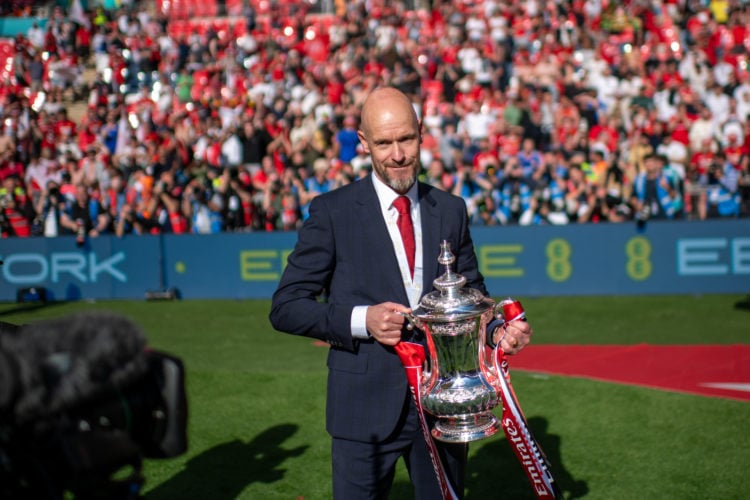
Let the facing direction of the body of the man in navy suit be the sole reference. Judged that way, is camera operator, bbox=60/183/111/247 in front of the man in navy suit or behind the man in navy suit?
behind

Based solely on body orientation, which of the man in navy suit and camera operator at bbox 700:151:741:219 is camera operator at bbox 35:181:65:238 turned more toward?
the man in navy suit

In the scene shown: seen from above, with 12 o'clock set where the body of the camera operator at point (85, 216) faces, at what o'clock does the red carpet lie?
The red carpet is roughly at 11 o'clock from the camera operator.

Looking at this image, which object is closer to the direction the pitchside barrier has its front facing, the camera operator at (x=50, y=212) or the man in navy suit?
the man in navy suit

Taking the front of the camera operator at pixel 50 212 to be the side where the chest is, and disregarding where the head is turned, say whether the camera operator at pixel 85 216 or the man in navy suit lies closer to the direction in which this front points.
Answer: the man in navy suit

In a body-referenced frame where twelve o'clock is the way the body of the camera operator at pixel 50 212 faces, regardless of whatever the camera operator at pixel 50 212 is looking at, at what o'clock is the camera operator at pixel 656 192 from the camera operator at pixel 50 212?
the camera operator at pixel 656 192 is roughly at 10 o'clock from the camera operator at pixel 50 212.
